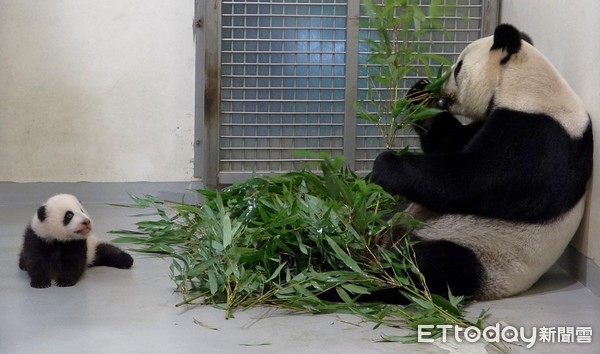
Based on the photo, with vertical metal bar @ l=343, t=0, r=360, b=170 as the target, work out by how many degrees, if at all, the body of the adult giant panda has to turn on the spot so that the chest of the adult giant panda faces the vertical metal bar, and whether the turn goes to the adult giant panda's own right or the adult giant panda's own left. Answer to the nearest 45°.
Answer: approximately 45° to the adult giant panda's own right

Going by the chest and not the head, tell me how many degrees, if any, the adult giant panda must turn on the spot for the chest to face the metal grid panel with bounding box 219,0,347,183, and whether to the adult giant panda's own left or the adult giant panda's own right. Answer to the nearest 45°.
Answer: approximately 45° to the adult giant panda's own right

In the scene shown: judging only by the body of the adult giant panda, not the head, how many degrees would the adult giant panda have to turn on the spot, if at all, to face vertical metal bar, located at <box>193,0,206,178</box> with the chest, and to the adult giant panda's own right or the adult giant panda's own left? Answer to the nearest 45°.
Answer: approximately 45° to the adult giant panda's own right

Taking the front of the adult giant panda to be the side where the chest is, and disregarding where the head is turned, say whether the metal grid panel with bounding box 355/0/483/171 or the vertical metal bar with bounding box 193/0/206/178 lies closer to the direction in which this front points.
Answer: the vertical metal bar

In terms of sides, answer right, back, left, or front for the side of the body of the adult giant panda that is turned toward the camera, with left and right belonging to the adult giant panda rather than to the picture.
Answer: left

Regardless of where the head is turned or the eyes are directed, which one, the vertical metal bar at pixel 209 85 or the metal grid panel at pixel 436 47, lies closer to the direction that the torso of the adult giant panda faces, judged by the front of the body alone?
the vertical metal bar

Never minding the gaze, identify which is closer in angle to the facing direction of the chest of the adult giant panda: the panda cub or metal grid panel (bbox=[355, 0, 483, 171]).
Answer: the panda cub

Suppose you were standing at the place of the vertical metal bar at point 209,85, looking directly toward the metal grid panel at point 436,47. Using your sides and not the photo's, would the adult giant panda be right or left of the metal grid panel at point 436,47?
right
